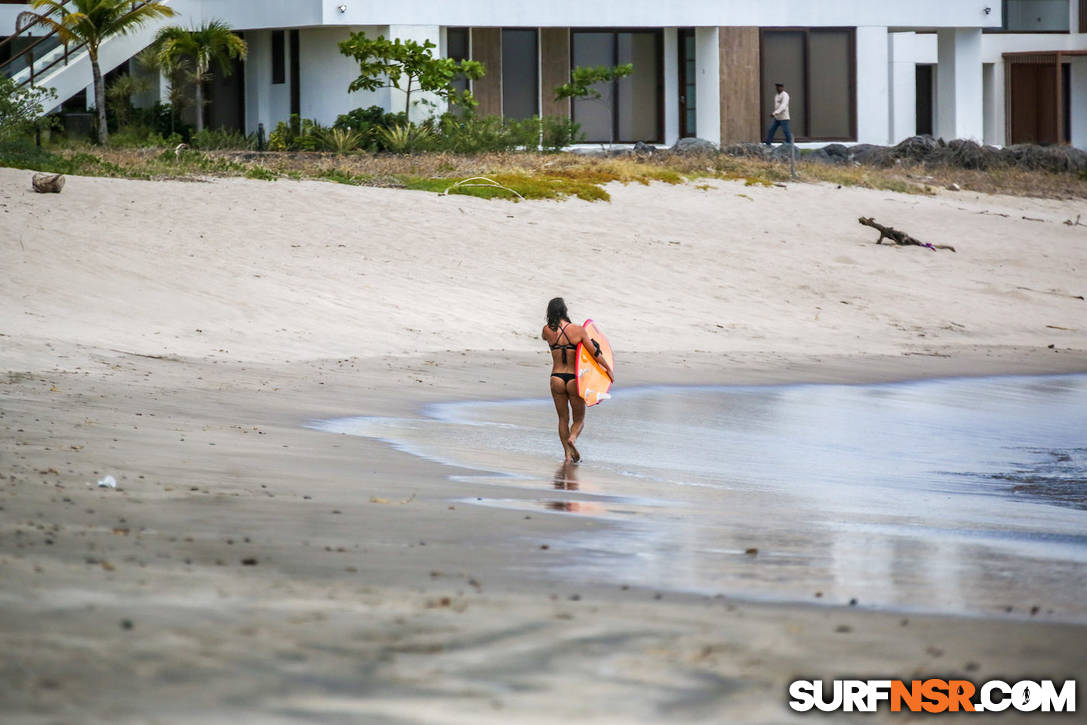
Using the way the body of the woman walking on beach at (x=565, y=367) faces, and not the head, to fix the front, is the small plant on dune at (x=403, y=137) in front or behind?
in front

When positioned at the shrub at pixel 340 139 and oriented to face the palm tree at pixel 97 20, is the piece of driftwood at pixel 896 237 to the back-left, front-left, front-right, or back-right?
back-left

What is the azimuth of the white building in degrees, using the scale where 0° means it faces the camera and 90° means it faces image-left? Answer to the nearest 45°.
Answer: approximately 0°

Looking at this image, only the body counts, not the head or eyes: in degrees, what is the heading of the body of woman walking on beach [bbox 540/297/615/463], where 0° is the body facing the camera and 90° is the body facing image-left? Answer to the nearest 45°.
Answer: approximately 180°

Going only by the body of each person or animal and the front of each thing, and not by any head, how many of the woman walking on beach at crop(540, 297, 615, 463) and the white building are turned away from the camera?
1

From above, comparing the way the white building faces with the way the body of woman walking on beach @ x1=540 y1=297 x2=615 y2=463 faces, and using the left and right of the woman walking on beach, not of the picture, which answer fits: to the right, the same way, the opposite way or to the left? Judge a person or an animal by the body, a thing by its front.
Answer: the opposite way

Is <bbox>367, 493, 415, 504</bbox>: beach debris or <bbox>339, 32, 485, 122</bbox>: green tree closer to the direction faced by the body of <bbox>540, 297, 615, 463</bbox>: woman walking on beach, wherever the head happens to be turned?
the green tree

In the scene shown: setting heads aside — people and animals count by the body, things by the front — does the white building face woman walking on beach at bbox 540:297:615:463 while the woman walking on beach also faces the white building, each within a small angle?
yes

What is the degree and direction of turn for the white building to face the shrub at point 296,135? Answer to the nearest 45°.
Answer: approximately 45° to its right

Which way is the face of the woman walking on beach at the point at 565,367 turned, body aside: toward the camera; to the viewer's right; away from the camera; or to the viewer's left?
away from the camera

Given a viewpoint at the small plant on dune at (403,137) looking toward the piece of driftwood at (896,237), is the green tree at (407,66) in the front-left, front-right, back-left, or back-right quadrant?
back-left

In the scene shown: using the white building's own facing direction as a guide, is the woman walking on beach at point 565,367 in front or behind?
in front

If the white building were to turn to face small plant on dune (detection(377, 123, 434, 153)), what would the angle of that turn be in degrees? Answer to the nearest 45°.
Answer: approximately 45° to its right

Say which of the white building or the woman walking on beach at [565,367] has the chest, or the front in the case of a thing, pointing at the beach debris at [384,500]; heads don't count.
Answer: the white building
